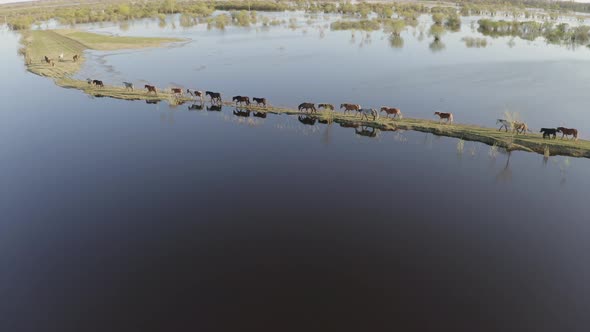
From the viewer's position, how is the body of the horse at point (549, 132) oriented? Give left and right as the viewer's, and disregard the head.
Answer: facing to the left of the viewer

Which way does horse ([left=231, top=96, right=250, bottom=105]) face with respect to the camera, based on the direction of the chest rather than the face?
to the viewer's left

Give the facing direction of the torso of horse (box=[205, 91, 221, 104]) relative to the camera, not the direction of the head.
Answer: to the viewer's left

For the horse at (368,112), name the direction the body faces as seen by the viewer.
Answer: to the viewer's left

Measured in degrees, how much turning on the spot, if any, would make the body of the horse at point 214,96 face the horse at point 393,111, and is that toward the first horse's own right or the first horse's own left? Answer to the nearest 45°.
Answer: approximately 135° to the first horse's own left

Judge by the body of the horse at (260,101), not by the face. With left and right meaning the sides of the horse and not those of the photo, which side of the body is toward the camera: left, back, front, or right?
left

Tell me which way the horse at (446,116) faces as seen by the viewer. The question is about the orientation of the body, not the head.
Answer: to the viewer's left
